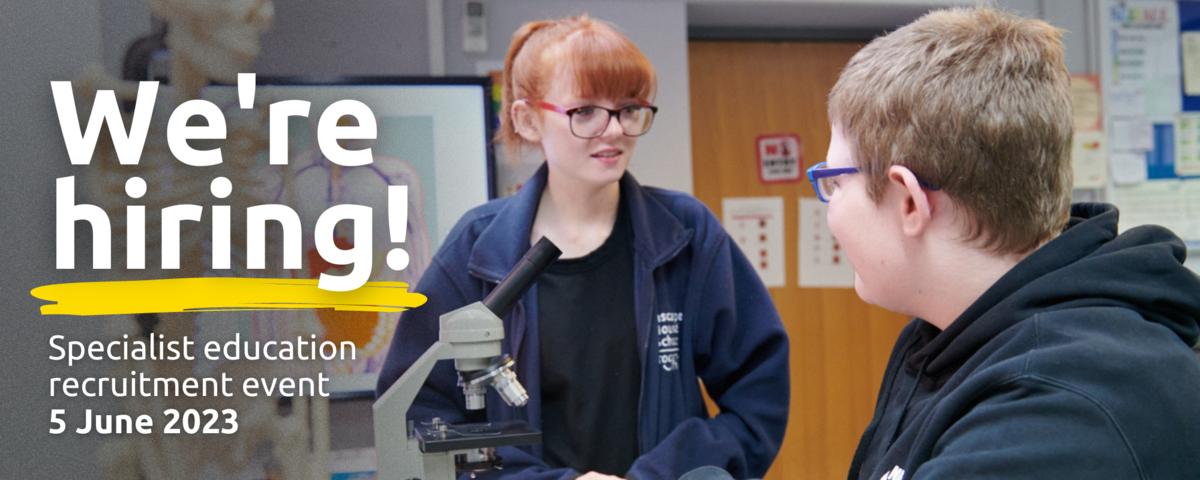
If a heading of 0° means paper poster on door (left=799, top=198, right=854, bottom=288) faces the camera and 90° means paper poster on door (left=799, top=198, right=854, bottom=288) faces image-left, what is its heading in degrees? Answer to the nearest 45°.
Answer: approximately 0°

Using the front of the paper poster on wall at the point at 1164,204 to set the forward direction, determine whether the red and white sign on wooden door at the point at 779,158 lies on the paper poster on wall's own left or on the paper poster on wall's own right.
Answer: on the paper poster on wall's own right

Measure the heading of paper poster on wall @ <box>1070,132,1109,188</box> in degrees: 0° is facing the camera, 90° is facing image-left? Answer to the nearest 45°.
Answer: approximately 0°

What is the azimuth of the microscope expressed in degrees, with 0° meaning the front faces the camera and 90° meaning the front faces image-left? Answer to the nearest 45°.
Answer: approximately 270°

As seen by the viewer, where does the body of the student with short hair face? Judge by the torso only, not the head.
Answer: to the viewer's left

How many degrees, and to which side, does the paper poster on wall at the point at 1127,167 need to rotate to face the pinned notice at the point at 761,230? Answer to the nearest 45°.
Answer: approximately 45° to its right

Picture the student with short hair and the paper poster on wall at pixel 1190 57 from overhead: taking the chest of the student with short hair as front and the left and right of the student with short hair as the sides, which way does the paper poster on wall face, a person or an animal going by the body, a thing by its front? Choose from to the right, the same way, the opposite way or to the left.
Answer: to the left

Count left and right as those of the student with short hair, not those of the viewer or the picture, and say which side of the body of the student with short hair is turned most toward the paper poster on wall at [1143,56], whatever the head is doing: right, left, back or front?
right
